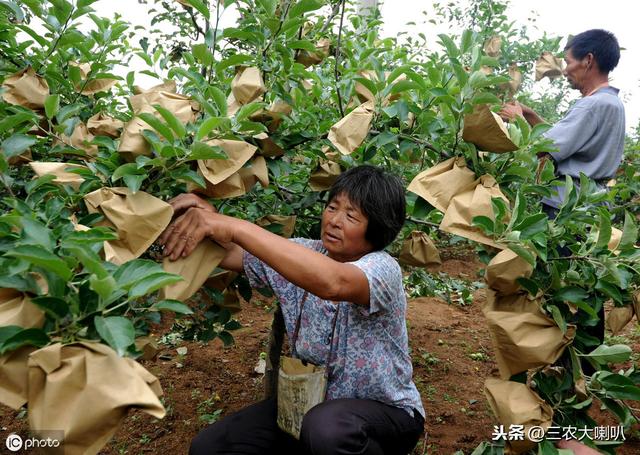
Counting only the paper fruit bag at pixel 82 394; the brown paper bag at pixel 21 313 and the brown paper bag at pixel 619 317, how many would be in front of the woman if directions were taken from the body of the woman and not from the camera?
2

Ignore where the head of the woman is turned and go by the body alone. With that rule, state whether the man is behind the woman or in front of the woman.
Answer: behind

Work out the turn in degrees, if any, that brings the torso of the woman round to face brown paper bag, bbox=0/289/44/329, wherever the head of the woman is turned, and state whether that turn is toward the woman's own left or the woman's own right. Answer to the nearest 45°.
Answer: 0° — they already face it

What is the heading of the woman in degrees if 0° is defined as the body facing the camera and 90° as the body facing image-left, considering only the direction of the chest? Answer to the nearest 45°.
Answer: approximately 45°

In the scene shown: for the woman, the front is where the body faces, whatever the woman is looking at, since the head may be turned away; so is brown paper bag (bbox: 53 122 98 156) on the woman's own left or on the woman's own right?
on the woman's own right

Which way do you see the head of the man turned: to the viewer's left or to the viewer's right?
to the viewer's left

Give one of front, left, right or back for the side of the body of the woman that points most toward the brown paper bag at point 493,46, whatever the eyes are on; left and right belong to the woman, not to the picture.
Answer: back

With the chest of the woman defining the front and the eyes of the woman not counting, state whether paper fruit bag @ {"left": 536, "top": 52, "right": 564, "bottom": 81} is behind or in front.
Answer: behind
